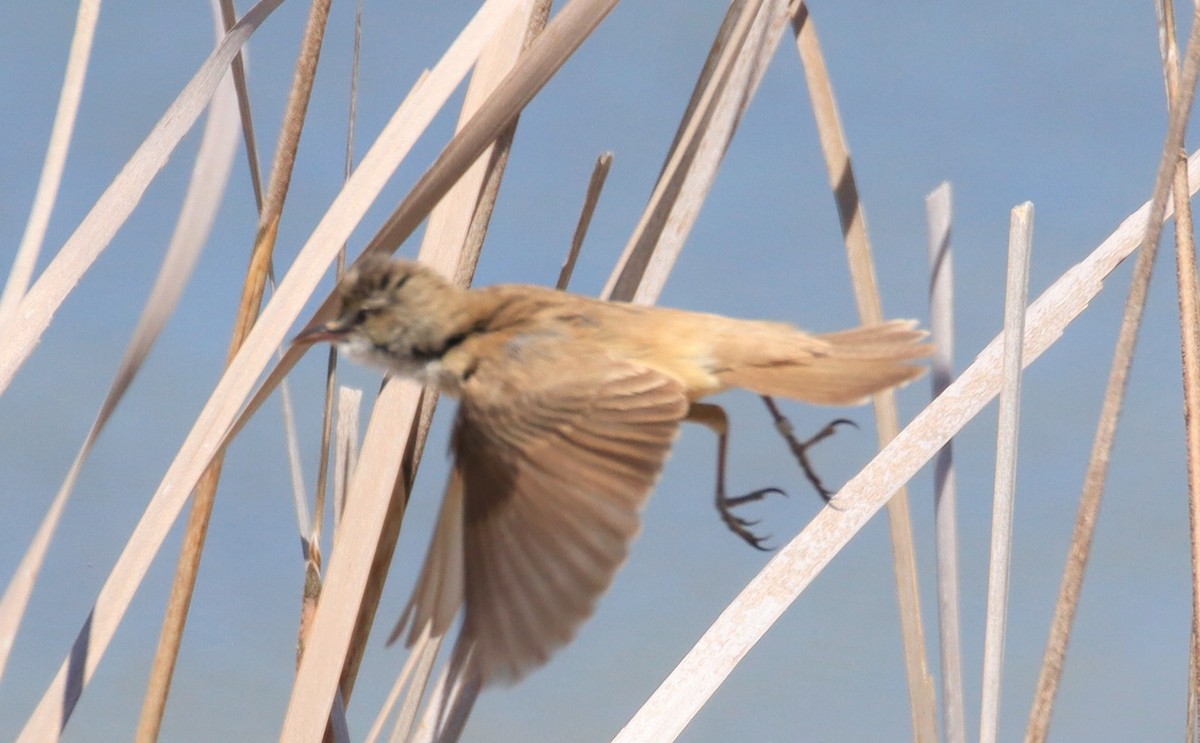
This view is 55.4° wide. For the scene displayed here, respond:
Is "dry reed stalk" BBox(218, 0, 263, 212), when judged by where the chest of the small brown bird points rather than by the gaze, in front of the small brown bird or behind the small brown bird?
in front

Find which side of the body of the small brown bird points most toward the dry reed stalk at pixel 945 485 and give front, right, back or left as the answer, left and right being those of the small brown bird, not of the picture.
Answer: back

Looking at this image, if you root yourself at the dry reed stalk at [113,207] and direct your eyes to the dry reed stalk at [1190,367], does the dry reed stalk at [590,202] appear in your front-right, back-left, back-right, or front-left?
front-left

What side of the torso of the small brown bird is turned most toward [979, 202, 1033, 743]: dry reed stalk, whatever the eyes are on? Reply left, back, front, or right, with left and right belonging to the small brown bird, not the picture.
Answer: back

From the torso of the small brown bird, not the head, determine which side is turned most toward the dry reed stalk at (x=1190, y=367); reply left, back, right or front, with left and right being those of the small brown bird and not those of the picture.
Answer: back

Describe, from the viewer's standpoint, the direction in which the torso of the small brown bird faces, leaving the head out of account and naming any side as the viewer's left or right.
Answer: facing to the left of the viewer

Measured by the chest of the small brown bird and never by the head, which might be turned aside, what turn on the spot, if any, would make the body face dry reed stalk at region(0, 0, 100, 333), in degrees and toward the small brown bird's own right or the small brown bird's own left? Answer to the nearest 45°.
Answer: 0° — it already faces it

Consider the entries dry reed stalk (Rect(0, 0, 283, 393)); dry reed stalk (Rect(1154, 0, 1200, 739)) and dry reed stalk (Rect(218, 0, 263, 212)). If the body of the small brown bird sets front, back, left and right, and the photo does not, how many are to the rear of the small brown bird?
1

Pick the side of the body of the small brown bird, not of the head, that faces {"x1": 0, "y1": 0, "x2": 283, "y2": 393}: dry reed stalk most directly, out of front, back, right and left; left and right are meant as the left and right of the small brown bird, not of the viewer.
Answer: front

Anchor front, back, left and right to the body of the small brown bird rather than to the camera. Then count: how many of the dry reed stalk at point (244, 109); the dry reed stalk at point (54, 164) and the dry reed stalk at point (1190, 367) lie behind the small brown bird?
1
